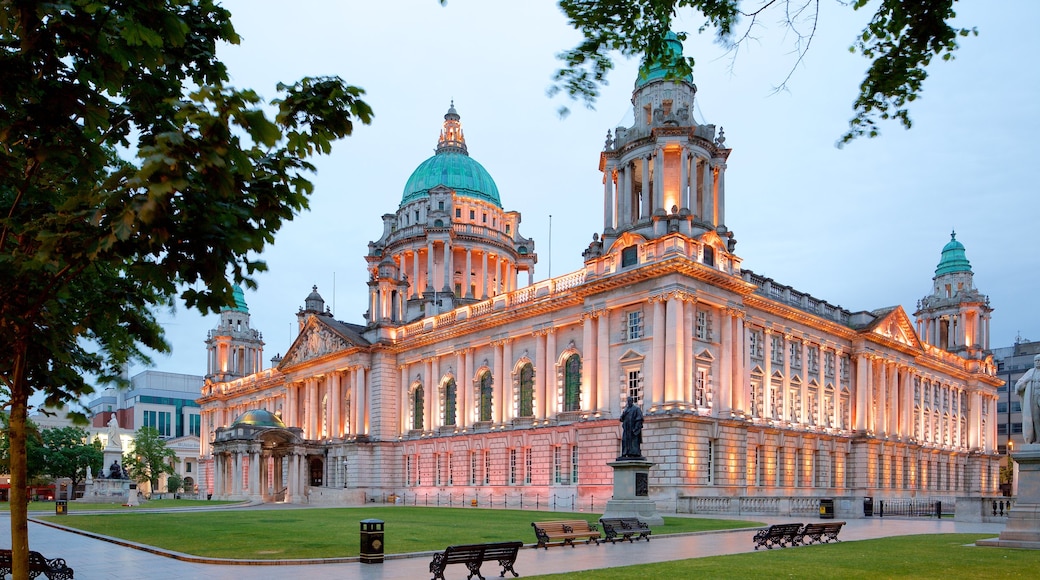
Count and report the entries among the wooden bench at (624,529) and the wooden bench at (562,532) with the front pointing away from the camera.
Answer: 0

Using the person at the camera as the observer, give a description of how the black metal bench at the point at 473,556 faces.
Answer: facing away from the viewer and to the left of the viewer

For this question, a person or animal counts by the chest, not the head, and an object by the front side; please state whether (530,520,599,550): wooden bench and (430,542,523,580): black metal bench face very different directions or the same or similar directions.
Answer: very different directions

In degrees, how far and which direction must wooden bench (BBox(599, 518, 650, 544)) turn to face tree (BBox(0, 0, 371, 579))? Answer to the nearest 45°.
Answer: approximately 45° to its right

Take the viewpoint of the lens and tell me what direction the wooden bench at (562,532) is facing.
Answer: facing the viewer and to the right of the viewer
